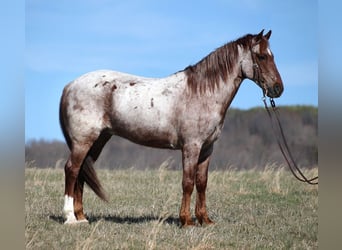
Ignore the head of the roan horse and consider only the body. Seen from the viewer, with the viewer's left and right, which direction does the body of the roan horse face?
facing to the right of the viewer
